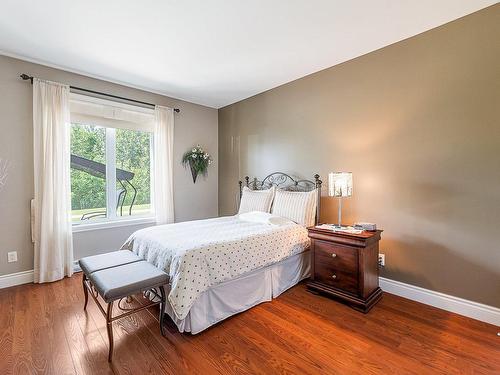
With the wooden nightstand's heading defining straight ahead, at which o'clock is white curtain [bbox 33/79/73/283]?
The white curtain is roughly at 1 o'clock from the wooden nightstand.

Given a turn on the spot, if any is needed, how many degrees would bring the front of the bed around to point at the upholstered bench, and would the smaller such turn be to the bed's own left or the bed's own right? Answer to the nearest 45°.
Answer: approximately 45° to the bed's own right

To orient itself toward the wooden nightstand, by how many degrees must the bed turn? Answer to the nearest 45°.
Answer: approximately 135° to its left

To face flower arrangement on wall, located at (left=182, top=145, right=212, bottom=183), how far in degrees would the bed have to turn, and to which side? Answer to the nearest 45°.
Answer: approximately 135° to its right

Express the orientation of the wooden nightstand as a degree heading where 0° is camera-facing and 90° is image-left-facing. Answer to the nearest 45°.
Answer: approximately 45°

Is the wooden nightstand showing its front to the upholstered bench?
yes

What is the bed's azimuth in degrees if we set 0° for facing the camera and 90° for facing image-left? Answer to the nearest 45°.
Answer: approximately 45°

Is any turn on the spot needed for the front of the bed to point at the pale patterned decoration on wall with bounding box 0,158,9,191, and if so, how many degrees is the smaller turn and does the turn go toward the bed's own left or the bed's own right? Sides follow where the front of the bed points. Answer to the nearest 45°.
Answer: approximately 45° to the bed's own right
